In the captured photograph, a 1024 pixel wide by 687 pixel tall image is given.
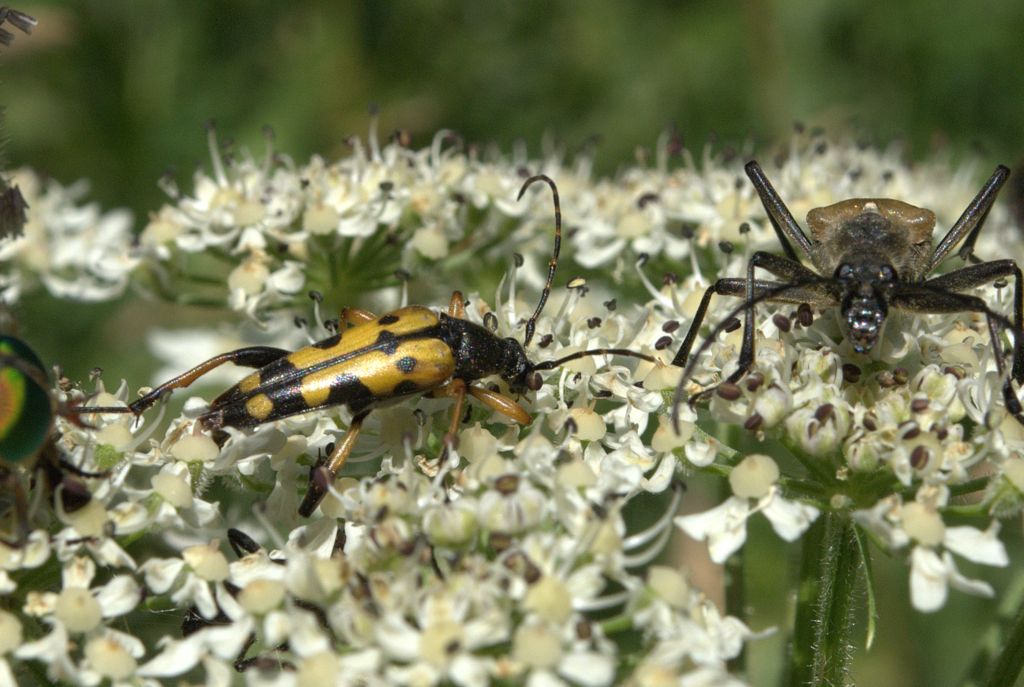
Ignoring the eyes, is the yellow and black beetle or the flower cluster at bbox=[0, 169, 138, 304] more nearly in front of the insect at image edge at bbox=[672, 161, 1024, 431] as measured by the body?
the yellow and black beetle

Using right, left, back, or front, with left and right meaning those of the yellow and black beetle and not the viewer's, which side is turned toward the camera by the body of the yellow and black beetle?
right

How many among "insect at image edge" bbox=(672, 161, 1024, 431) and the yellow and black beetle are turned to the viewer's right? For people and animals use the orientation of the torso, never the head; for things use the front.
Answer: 1

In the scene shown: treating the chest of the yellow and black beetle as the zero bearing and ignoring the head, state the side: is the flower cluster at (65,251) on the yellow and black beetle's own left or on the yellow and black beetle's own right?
on the yellow and black beetle's own left

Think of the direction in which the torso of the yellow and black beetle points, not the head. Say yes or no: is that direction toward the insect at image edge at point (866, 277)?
yes

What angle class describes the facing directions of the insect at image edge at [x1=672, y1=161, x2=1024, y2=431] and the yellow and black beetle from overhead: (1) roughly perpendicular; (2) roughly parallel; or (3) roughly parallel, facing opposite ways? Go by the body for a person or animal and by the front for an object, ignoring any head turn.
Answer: roughly perpendicular

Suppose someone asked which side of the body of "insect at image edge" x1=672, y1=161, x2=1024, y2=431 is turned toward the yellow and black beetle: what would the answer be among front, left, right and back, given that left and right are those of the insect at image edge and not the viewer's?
right

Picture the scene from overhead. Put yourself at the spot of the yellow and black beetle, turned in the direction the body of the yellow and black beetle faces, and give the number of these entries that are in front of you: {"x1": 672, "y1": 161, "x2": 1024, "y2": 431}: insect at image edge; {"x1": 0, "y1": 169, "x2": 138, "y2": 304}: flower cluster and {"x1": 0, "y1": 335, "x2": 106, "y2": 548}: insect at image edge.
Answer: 1
